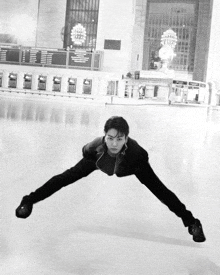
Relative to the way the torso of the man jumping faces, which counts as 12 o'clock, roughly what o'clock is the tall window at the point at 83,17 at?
The tall window is roughly at 6 o'clock from the man jumping.

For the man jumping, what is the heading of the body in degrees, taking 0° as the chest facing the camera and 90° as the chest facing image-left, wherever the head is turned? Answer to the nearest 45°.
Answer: approximately 0°
